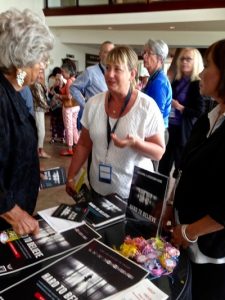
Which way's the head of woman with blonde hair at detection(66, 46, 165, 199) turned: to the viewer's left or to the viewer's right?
to the viewer's left

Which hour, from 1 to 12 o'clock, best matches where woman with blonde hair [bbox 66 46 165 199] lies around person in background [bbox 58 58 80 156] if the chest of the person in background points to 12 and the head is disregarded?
The woman with blonde hair is roughly at 9 o'clock from the person in background.

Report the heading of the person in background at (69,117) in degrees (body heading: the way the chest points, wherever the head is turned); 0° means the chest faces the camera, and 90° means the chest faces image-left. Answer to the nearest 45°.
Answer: approximately 90°

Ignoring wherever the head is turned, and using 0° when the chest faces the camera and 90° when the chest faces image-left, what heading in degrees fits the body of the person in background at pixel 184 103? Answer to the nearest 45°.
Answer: approximately 45°

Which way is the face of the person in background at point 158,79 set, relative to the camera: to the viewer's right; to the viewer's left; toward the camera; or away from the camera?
to the viewer's left

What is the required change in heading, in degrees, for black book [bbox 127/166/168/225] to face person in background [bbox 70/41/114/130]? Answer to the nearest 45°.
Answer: approximately 180°

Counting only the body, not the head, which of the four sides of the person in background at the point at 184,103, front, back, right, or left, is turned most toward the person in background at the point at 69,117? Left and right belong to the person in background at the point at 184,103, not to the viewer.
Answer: right
